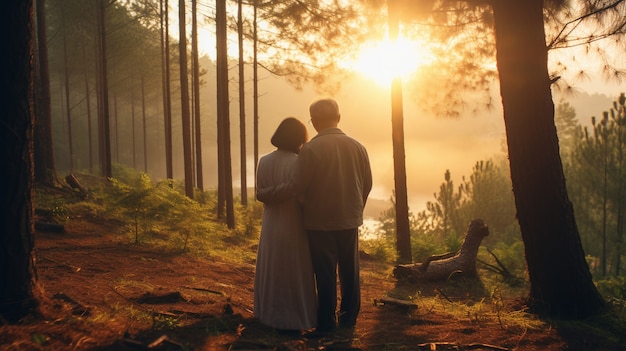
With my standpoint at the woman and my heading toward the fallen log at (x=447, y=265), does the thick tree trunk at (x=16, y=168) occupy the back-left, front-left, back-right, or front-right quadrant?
back-left

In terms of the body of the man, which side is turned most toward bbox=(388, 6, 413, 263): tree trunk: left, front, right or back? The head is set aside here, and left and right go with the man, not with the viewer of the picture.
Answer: front

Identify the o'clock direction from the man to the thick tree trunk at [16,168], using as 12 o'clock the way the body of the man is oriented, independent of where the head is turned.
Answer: The thick tree trunk is roughly at 8 o'clock from the man.

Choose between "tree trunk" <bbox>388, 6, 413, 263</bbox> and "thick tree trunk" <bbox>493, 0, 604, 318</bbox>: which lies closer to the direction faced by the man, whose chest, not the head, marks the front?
the tree trunk

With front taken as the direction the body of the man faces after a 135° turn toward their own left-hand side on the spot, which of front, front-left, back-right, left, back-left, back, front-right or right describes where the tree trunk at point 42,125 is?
right

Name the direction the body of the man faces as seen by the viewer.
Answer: away from the camera

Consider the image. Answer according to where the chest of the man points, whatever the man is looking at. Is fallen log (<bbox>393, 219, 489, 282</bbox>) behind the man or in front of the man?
in front

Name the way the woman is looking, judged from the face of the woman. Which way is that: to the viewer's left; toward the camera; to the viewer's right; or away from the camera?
away from the camera

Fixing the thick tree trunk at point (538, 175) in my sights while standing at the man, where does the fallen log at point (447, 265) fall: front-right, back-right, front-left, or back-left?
front-left

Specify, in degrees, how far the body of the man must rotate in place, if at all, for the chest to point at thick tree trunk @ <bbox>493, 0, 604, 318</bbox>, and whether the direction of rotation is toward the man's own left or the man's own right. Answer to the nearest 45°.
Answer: approximately 90° to the man's own right
